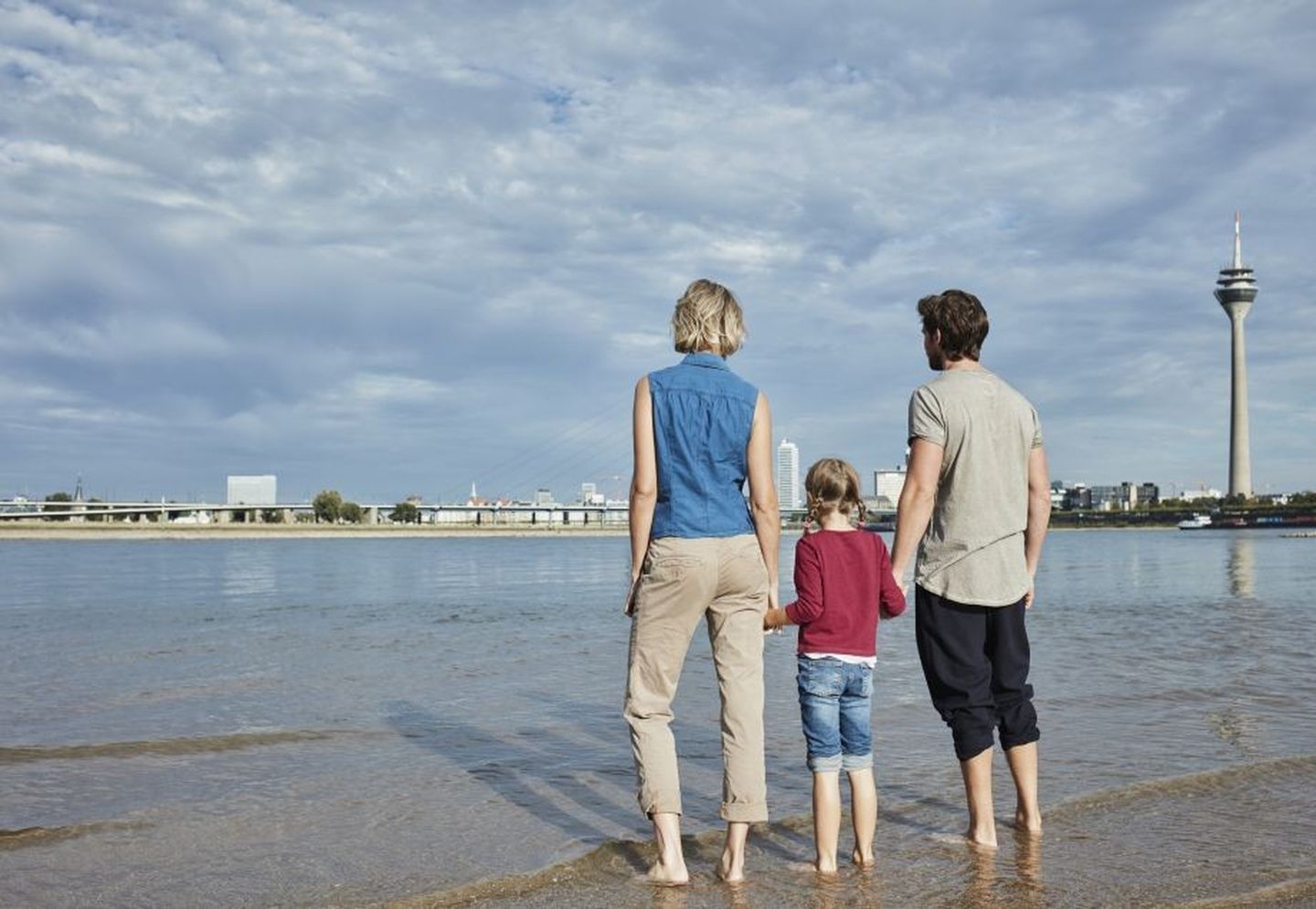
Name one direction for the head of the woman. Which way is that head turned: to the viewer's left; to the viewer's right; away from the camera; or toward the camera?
away from the camera

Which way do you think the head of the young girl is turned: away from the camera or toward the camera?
away from the camera

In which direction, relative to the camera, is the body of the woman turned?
away from the camera

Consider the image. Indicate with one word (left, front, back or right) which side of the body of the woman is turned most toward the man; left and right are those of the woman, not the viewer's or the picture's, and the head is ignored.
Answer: right

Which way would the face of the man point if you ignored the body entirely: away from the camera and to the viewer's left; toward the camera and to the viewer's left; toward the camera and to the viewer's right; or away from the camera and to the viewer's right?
away from the camera and to the viewer's left
